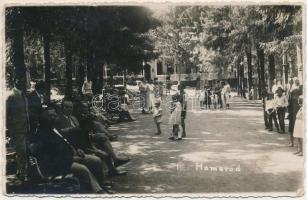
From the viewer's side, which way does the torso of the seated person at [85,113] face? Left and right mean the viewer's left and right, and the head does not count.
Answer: facing to the right of the viewer

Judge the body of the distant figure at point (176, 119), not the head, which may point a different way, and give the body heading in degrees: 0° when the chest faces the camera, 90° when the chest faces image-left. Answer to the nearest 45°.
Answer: approximately 45°

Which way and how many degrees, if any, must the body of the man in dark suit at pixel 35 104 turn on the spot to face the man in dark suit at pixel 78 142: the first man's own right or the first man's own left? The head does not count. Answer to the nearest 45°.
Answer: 0° — they already face them

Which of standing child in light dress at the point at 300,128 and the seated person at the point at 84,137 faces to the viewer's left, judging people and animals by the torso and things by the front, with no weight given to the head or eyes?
the standing child in light dress

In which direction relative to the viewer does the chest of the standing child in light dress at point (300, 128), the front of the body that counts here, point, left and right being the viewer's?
facing to the left of the viewer

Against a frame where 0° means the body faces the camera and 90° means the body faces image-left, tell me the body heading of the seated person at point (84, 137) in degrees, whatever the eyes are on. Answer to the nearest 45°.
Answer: approximately 270°
